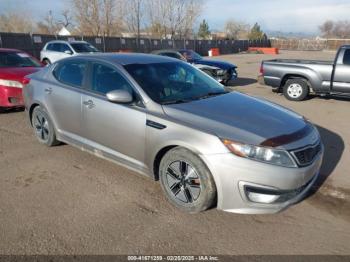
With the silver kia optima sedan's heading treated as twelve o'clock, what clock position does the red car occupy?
The red car is roughly at 6 o'clock from the silver kia optima sedan.

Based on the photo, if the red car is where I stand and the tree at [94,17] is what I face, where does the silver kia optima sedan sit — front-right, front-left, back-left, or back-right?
back-right

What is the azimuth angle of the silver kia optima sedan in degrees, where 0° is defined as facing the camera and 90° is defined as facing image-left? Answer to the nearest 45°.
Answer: approximately 315°

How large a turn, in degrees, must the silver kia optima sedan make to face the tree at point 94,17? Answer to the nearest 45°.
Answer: approximately 135° to its left

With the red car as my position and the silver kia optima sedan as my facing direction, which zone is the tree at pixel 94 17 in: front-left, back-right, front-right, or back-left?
back-left
